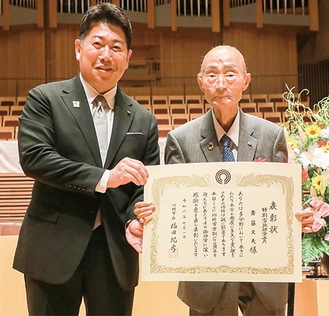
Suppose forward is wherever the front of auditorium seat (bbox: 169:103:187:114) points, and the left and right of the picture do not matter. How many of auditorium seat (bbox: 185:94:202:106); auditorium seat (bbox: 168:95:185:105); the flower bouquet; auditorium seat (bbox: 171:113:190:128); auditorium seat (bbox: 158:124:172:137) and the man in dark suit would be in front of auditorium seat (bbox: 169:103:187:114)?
4

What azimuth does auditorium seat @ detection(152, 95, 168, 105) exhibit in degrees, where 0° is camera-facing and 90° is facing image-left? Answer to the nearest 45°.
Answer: approximately 0°

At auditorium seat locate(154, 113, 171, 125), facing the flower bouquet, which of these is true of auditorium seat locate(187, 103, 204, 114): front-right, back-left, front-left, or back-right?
back-left

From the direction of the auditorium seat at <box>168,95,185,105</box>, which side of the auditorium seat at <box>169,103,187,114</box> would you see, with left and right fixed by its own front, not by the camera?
back

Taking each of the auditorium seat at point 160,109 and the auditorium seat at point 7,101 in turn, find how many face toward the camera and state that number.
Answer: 2

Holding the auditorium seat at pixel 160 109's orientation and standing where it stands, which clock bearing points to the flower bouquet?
The flower bouquet is roughly at 12 o'clock from the auditorium seat.

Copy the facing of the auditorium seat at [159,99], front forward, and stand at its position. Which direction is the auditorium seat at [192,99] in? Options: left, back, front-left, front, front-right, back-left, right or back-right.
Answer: left

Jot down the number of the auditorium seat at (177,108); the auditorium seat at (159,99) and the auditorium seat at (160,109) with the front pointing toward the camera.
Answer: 3

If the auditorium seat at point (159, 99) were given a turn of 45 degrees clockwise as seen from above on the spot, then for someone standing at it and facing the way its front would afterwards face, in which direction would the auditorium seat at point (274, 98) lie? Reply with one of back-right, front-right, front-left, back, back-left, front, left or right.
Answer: back-left
